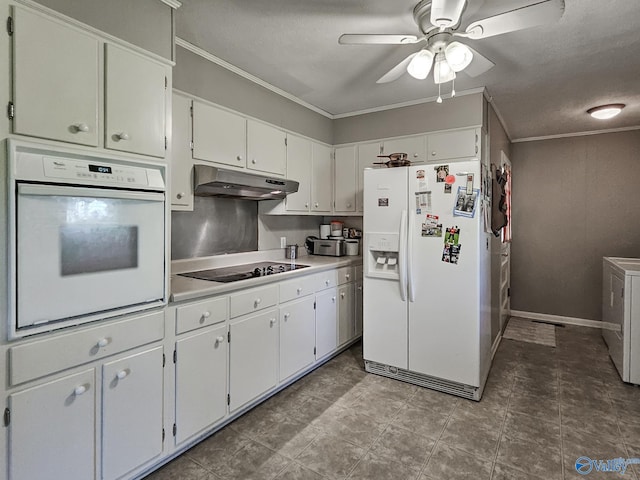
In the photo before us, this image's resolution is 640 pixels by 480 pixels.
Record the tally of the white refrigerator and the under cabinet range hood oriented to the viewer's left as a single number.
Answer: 0

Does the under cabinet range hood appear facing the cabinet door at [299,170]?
no

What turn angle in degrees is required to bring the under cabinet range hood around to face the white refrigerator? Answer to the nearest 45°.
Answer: approximately 45° to its left

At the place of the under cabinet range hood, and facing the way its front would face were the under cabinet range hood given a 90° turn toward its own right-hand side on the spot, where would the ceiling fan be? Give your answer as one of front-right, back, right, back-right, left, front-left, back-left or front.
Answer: left

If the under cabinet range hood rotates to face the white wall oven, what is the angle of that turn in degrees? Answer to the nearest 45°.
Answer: approximately 90° to its right

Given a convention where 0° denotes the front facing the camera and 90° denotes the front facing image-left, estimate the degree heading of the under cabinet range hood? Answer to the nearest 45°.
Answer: approximately 315°

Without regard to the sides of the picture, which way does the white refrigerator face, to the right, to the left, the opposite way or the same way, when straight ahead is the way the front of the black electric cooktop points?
to the right

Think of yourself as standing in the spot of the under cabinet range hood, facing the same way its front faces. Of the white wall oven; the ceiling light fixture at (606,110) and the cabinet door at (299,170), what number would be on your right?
1

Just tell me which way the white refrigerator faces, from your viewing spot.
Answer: facing the viewer

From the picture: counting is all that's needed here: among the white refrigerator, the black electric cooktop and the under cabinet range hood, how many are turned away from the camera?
0

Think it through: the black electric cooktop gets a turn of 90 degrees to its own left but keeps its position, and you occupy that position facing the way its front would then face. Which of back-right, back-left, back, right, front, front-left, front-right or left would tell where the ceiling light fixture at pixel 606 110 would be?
front-right

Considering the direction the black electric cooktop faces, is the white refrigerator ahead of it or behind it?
ahead

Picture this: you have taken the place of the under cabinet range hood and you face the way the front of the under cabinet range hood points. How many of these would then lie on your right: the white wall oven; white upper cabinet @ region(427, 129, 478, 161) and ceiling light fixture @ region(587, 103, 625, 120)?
1

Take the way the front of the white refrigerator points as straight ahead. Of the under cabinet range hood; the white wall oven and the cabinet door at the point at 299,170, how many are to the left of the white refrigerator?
0

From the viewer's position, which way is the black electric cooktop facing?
facing the viewer and to the right of the viewer

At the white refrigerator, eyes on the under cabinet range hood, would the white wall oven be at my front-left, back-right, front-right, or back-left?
front-left

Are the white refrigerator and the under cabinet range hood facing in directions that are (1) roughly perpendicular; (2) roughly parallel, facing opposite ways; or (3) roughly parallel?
roughly perpendicular

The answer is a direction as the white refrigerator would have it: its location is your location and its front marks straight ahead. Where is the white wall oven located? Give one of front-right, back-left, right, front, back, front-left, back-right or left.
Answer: front-right
